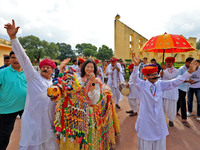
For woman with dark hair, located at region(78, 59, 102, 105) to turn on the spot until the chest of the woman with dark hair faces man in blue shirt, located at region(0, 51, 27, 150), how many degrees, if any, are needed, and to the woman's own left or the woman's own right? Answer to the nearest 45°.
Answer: approximately 90° to the woman's own right

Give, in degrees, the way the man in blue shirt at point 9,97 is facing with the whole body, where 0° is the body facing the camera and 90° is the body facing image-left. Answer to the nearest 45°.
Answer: approximately 315°

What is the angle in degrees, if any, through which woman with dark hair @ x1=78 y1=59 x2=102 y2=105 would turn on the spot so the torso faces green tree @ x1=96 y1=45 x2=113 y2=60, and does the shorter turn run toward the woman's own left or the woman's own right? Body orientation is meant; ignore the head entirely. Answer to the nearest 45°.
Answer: approximately 180°

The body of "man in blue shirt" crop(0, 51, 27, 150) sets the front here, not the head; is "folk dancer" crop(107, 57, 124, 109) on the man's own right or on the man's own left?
on the man's own left

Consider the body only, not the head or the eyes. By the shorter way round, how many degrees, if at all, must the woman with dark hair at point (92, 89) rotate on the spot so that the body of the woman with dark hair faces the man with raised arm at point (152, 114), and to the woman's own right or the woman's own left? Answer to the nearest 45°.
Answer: approximately 90° to the woman's own left

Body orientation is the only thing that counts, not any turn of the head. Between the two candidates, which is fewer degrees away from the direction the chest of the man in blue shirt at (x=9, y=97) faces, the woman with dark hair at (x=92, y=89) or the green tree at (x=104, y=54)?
the woman with dark hair
